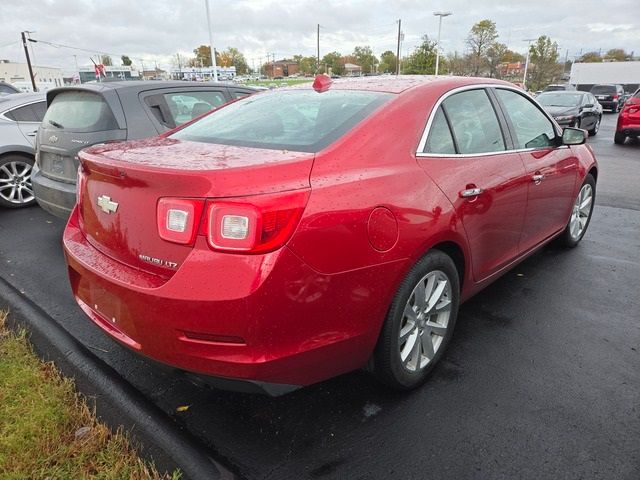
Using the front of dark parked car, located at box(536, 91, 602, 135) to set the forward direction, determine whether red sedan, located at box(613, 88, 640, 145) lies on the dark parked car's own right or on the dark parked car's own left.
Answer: on the dark parked car's own left

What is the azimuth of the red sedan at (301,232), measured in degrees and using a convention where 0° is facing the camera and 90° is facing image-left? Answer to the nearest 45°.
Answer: approximately 225°

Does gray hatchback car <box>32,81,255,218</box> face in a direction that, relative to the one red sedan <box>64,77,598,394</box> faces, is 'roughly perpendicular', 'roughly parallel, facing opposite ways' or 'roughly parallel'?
roughly parallel

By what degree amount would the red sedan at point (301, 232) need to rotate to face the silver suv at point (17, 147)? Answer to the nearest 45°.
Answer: approximately 90° to its left

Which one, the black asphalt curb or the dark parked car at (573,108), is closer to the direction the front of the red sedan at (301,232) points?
the dark parked car

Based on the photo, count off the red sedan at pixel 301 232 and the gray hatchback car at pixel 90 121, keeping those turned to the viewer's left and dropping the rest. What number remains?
0

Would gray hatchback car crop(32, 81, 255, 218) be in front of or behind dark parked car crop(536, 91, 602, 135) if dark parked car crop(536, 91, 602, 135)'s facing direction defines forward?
in front

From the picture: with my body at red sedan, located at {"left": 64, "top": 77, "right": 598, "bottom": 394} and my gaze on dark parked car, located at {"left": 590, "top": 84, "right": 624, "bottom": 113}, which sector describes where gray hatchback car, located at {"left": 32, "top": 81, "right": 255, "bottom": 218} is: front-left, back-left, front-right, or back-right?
front-left

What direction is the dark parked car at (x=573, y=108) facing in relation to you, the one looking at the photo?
facing the viewer and to the left of the viewer

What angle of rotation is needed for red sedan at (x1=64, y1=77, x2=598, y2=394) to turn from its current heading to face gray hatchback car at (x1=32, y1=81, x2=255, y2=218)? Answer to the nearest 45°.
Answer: approximately 90° to its left

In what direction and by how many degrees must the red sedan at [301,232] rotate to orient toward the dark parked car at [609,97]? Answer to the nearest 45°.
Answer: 0° — it already faces it

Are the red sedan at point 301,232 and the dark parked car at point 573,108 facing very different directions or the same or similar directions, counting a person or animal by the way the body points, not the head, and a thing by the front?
very different directions

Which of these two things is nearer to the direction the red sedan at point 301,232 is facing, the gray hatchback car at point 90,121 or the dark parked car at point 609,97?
the dark parked car

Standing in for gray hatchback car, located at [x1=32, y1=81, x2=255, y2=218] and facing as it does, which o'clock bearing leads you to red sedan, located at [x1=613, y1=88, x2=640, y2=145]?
The red sedan is roughly at 1 o'clock from the gray hatchback car.

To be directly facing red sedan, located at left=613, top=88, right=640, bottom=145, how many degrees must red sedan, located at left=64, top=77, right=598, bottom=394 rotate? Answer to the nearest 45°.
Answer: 0° — it already faces it

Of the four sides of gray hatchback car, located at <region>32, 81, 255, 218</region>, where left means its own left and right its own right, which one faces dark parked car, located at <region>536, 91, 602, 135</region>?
front

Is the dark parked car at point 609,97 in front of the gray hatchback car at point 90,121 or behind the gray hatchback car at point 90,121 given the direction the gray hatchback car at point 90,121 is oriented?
in front

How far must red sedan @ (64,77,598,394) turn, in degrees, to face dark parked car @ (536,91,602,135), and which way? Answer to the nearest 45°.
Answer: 0° — it already faces it
